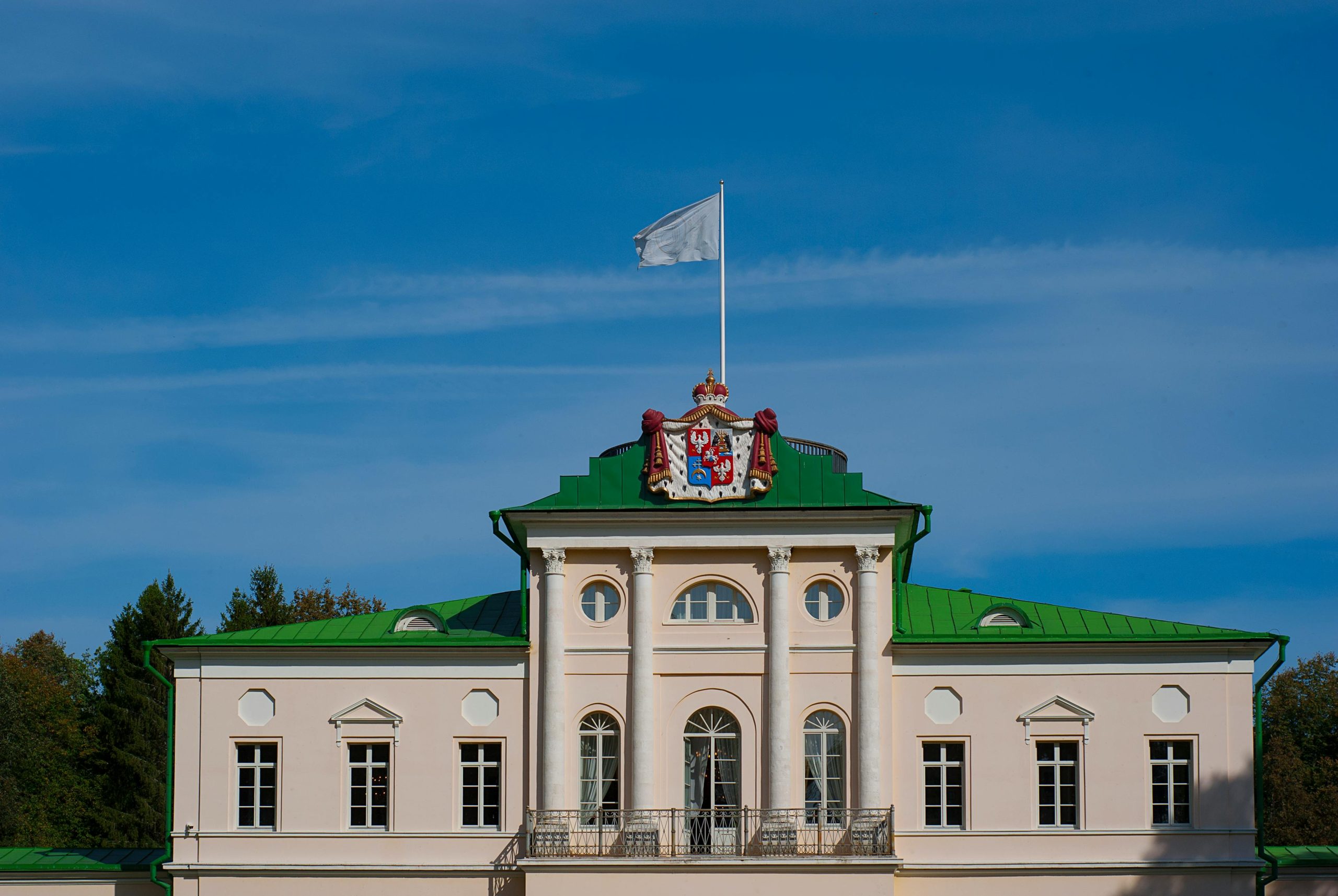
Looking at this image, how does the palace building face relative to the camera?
toward the camera
